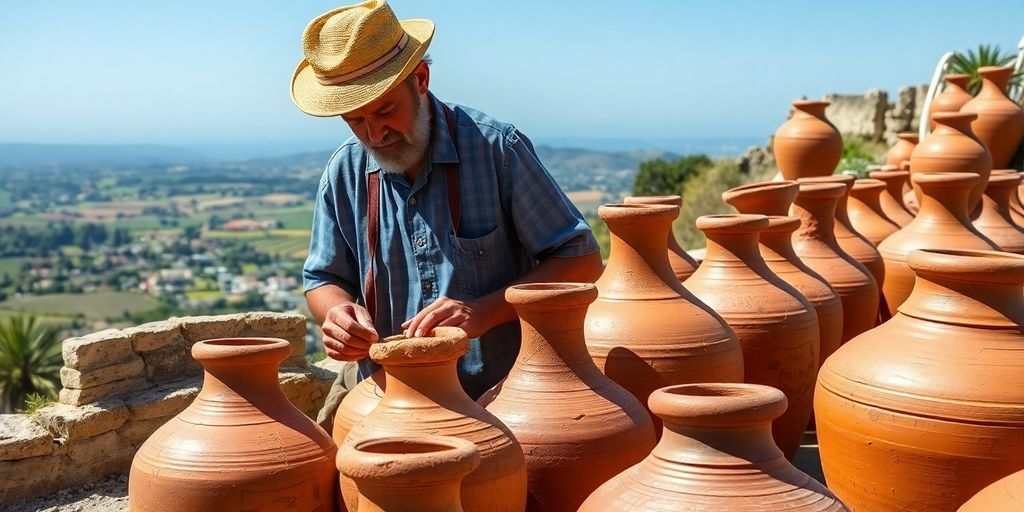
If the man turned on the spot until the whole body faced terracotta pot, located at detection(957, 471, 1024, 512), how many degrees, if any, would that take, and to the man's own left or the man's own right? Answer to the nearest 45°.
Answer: approximately 90° to the man's own left

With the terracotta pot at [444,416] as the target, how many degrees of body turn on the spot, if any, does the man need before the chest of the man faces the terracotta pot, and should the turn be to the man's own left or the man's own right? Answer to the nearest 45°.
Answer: approximately 45° to the man's own left

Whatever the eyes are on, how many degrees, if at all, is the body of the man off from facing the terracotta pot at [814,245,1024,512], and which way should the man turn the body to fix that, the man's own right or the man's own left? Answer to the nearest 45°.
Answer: approximately 90° to the man's own left

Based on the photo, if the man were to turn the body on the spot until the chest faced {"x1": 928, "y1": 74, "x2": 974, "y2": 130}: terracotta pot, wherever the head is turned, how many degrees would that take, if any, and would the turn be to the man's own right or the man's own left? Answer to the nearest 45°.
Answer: approximately 180°

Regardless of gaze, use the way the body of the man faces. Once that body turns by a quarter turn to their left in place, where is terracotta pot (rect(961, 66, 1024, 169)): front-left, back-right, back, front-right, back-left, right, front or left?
left

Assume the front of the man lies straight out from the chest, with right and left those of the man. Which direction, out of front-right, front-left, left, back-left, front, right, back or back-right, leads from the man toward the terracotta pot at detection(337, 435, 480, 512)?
front-left

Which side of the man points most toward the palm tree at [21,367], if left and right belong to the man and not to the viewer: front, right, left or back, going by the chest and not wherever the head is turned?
right

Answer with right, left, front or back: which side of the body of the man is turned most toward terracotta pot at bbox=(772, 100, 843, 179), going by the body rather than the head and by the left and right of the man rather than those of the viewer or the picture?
back

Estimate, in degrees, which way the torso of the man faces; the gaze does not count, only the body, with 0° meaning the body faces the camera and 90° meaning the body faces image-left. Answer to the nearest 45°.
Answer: approximately 45°

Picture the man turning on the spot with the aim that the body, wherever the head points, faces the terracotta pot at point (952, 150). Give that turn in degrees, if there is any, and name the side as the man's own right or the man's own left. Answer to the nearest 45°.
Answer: approximately 180°
